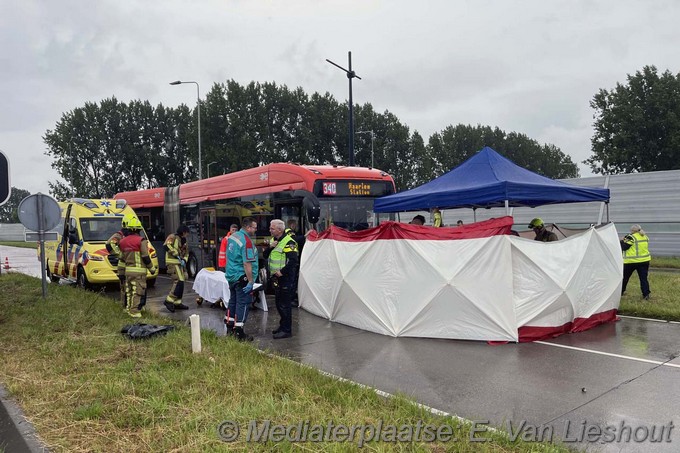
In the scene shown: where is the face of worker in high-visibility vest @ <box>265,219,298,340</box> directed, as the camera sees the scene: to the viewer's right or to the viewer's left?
to the viewer's left

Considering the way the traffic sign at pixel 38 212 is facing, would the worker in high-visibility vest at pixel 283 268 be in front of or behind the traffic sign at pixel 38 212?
behind

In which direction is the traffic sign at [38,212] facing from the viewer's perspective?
away from the camera

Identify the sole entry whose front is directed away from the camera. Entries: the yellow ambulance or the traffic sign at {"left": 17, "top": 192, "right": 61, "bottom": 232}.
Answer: the traffic sign

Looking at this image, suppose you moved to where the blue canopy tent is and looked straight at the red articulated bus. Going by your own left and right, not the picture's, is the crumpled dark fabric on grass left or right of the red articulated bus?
left

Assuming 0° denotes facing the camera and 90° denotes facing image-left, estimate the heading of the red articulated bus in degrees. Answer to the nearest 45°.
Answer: approximately 315°

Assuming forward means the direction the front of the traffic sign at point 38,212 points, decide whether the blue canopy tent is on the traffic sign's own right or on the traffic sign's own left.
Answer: on the traffic sign's own right
